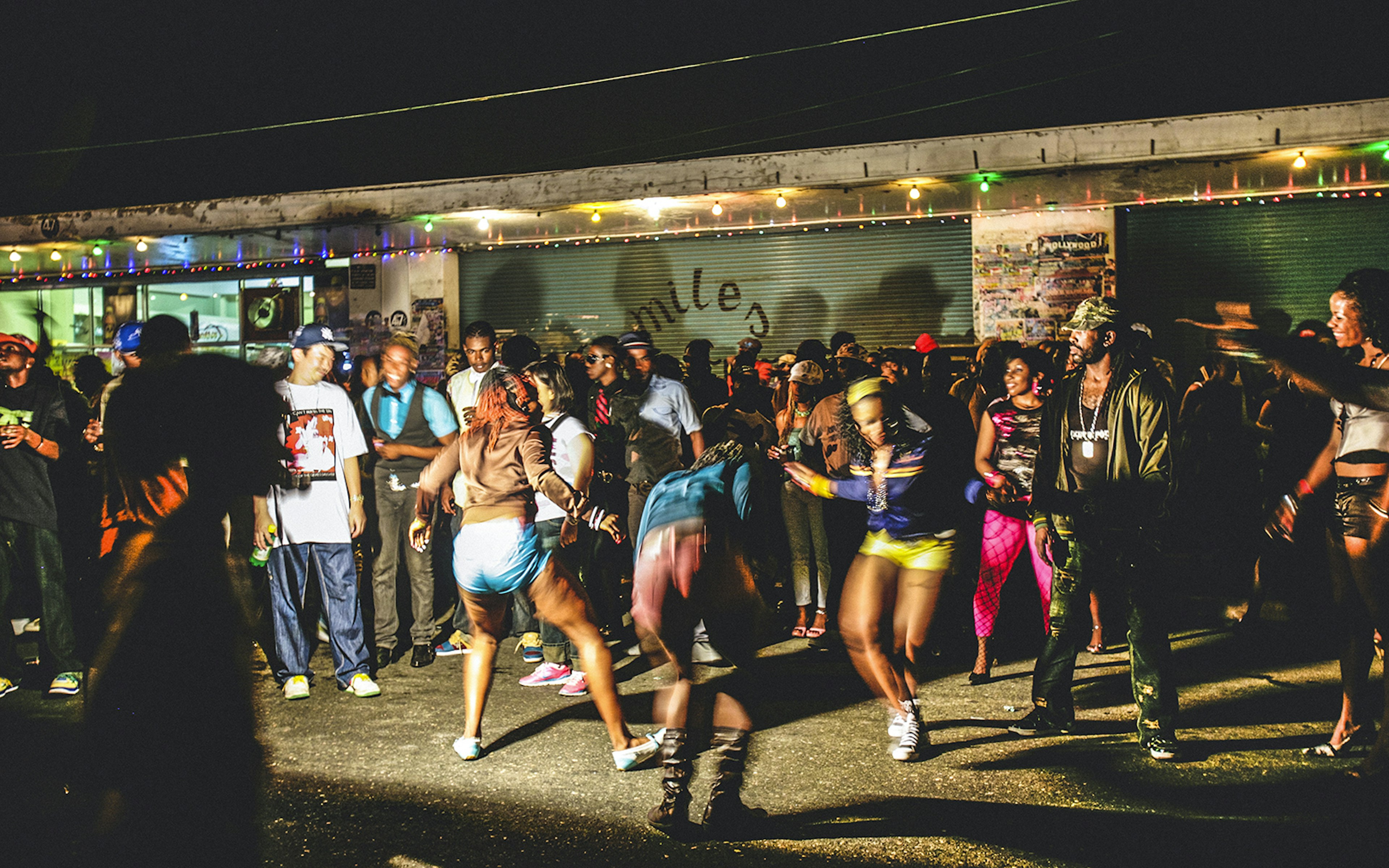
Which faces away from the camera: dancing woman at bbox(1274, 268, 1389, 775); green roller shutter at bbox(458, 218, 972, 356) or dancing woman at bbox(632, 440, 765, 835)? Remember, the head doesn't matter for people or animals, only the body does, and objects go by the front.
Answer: dancing woman at bbox(632, 440, 765, 835)

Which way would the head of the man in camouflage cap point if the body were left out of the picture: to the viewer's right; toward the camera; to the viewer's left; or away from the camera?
to the viewer's left

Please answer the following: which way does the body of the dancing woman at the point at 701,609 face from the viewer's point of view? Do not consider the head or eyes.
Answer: away from the camera

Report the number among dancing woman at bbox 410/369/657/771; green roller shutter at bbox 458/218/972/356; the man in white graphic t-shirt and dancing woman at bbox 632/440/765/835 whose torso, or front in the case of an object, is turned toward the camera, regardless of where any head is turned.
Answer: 2

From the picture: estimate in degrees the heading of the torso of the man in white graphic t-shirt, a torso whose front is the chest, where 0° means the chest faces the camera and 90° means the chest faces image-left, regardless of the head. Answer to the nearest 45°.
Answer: approximately 0°

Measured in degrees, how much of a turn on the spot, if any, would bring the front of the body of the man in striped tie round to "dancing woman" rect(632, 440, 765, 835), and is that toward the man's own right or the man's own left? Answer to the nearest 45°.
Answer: approximately 45° to the man's own left

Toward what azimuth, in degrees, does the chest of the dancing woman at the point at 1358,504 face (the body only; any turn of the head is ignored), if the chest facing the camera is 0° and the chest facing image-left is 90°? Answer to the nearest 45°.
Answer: approximately 45°

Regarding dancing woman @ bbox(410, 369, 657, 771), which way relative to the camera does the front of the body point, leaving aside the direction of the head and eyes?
away from the camera

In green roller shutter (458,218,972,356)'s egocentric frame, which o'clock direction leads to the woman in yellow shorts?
The woman in yellow shorts is roughly at 12 o'clock from the green roller shutter.
